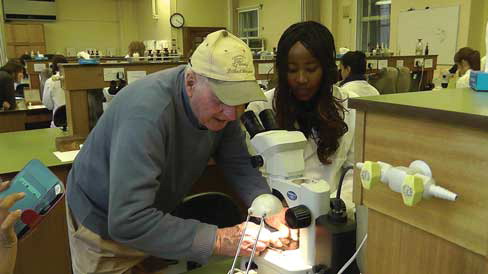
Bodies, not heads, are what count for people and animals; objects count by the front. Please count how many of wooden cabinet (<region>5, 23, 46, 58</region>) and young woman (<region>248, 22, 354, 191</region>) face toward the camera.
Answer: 2

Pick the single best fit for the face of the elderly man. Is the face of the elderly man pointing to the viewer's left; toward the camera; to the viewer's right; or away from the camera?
to the viewer's right

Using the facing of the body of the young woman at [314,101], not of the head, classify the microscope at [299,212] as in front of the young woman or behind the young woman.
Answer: in front

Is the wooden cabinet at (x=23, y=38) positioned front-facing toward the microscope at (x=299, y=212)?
yes

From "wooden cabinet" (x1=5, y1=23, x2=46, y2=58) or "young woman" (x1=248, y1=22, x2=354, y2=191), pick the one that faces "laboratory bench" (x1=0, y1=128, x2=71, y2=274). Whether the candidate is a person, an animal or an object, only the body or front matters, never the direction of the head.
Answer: the wooden cabinet

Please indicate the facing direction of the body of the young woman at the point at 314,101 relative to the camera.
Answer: toward the camera

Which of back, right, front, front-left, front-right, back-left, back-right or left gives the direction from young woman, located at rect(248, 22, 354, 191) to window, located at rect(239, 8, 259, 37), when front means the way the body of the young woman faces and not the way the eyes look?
back

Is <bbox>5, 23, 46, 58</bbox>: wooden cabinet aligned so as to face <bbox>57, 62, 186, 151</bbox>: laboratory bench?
yes

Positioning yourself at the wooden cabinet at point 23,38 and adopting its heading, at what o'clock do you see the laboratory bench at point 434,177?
The laboratory bench is roughly at 12 o'clock from the wooden cabinet.

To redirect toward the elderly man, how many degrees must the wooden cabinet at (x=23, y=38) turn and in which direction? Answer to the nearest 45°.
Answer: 0° — it already faces them

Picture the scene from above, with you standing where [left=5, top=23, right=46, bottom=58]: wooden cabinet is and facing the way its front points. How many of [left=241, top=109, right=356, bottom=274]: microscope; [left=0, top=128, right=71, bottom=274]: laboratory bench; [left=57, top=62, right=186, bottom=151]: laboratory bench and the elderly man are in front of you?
4

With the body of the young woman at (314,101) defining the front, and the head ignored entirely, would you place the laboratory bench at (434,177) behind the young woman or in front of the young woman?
in front

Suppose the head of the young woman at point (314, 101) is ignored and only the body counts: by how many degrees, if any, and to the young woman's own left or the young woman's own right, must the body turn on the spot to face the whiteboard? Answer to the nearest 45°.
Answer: approximately 180°

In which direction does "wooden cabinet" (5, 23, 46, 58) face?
toward the camera

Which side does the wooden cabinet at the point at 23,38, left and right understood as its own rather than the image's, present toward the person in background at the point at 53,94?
front
